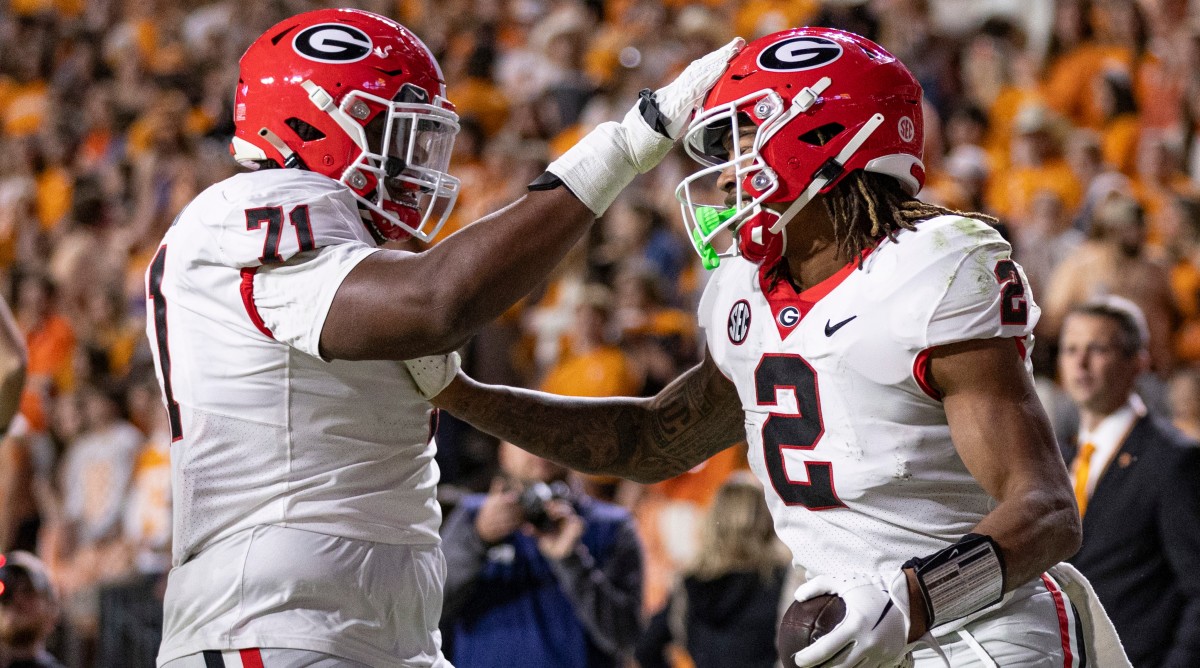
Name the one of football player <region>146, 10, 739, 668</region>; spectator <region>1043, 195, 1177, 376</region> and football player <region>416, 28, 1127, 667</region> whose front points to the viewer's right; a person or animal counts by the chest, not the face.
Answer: football player <region>146, 10, 739, 668</region>

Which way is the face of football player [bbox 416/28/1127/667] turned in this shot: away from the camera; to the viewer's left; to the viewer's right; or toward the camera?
to the viewer's left

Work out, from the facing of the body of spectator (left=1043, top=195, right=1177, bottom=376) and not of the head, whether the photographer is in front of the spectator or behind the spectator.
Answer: in front

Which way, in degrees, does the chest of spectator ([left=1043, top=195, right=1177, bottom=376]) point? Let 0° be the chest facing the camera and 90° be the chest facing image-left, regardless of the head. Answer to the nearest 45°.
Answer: approximately 0°

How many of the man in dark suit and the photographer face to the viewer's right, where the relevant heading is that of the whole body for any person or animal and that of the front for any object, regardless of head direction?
0

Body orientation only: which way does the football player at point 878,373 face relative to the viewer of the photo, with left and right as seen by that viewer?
facing the viewer and to the left of the viewer

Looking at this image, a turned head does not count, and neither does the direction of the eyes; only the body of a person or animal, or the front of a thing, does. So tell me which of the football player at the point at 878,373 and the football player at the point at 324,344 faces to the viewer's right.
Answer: the football player at the point at 324,344

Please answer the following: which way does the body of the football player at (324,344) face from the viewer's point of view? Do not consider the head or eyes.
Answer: to the viewer's right

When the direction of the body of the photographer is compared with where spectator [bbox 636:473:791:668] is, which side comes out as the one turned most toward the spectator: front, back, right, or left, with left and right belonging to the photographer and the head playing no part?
left

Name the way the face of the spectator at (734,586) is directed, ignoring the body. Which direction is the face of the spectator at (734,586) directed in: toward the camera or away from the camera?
away from the camera
